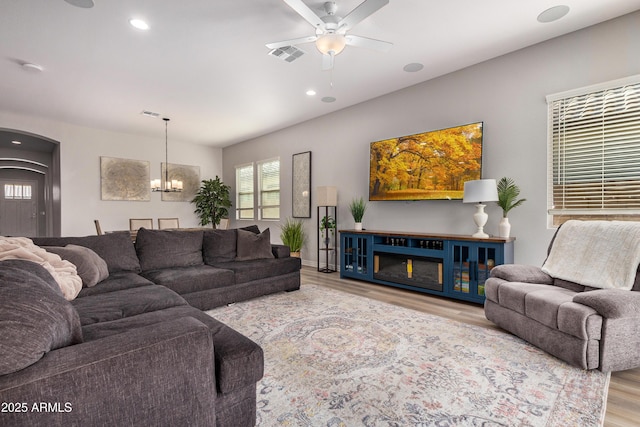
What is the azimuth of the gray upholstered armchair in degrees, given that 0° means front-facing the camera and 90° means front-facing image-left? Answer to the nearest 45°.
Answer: approximately 45°

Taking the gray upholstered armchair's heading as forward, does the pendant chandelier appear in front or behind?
in front

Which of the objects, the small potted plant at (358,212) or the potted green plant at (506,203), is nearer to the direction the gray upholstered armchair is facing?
the small potted plant

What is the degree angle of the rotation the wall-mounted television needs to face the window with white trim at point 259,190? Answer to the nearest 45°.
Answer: approximately 90° to its right

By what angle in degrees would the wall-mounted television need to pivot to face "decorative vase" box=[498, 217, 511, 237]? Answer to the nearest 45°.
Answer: approximately 90° to its left

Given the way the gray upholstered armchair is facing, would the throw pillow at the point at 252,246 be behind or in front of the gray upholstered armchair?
in front

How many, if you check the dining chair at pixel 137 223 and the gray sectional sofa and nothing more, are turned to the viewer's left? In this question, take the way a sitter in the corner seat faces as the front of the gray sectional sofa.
0

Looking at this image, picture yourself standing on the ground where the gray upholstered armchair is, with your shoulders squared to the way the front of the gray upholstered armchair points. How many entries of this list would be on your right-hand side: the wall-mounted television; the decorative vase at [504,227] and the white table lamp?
3

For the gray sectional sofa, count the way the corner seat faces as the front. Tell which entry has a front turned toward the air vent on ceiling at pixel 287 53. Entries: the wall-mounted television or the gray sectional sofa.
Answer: the wall-mounted television

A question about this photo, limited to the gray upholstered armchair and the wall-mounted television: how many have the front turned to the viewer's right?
0

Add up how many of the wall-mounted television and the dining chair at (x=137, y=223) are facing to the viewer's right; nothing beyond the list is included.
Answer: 0

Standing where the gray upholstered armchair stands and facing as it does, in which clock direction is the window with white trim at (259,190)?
The window with white trim is roughly at 2 o'clock from the gray upholstered armchair.
